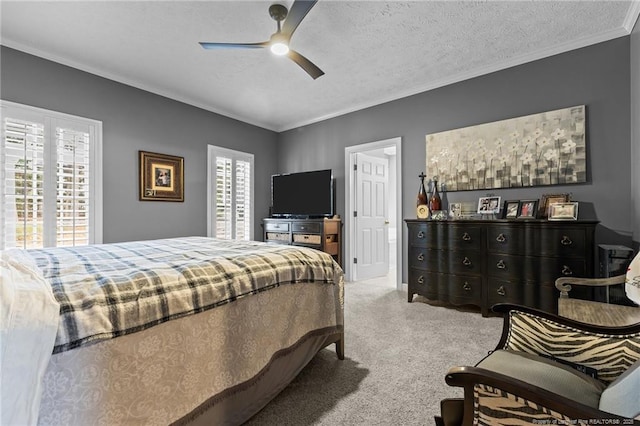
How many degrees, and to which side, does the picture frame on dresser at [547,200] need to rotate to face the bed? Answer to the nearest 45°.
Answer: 0° — it already faces it

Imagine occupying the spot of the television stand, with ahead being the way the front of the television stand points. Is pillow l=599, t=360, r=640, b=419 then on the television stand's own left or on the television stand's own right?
on the television stand's own left

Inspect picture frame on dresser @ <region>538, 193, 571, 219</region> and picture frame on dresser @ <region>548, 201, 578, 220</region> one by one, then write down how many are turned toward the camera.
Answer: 2

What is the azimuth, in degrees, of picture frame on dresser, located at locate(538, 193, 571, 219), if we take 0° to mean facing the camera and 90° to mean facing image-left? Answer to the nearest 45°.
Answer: approximately 0°

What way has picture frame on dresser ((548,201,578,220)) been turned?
toward the camera

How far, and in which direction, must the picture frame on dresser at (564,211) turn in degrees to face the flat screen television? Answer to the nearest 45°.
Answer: approximately 90° to its right

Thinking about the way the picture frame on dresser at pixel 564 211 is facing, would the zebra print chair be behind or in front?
in front

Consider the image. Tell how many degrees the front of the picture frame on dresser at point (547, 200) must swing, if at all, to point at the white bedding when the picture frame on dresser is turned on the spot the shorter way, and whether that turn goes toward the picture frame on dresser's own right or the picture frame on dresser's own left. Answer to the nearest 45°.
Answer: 0° — it already faces it

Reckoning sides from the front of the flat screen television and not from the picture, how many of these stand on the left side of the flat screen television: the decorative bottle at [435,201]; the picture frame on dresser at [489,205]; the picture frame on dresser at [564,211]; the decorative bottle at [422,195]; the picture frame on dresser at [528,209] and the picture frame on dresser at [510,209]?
6

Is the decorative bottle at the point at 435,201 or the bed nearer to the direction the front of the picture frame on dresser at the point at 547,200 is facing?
the bed

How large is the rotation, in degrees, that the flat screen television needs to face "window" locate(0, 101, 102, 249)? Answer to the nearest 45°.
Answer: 0° — it already faces it

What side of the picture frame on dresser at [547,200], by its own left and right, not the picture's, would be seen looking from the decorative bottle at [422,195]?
right
